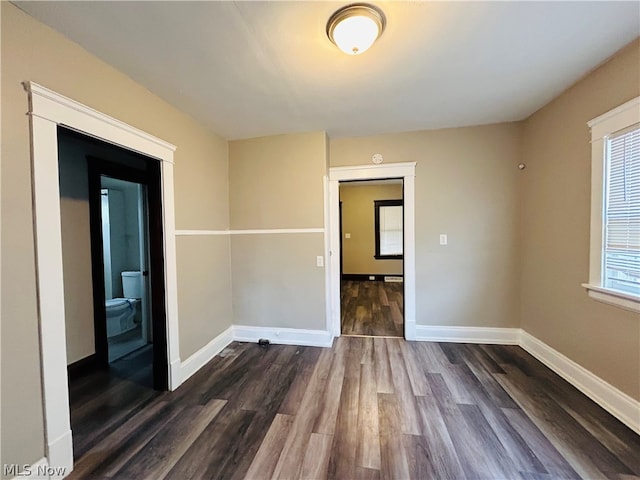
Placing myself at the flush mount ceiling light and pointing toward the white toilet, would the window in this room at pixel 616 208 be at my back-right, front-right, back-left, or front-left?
back-right

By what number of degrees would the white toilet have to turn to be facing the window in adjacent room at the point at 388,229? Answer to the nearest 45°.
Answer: approximately 135° to its left

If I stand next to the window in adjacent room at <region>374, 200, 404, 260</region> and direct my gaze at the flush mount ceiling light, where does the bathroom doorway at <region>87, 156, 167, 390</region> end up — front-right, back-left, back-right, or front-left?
front-right

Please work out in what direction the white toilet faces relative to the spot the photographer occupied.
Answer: facing the viewer and to the left of the viewer

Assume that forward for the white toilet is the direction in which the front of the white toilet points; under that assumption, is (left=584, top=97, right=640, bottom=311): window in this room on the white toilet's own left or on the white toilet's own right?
on the white toilet's own left

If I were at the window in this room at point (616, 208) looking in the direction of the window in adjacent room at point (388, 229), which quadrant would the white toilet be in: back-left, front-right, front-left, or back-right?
front-left

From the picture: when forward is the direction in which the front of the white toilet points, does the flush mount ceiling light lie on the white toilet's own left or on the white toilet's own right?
on the white toilet's own left
